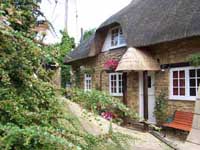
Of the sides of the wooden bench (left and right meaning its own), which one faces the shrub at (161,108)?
right

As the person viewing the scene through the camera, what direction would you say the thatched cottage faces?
facing the viewer and to the left of the viewer

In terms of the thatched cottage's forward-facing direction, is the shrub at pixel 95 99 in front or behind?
in front

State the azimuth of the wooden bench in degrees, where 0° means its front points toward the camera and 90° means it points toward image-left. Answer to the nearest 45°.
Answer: approximately 45°

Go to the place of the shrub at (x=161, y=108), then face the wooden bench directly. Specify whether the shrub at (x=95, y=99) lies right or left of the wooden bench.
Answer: right

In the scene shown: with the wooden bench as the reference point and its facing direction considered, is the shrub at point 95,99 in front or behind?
in front

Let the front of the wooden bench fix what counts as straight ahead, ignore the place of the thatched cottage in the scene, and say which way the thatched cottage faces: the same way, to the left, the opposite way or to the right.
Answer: the same way

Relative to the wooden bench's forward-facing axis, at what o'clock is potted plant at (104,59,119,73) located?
The potted plant is roughly at 3 o'clock from the wooden bench.

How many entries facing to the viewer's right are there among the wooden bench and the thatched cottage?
0

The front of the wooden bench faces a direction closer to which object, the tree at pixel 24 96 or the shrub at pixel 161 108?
the tree
